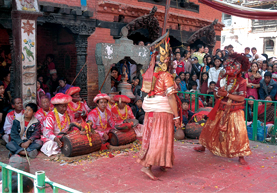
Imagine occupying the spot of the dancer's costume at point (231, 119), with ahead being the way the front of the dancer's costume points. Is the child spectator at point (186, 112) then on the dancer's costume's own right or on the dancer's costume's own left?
on the dancer's costume's own right

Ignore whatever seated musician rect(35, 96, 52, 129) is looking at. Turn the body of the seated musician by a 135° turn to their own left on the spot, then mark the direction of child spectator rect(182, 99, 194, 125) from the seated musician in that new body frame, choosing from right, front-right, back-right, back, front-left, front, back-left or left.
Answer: right

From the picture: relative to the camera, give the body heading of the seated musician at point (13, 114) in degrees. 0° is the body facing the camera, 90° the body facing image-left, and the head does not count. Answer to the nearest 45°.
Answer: approximately 315°

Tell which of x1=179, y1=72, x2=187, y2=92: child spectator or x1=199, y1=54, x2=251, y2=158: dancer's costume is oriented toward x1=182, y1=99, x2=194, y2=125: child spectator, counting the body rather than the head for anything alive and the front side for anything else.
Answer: x1=179, y1=72, x2=187, y2=92: child spectator

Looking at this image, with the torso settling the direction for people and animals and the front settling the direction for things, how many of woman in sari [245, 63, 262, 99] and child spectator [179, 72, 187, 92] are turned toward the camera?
2

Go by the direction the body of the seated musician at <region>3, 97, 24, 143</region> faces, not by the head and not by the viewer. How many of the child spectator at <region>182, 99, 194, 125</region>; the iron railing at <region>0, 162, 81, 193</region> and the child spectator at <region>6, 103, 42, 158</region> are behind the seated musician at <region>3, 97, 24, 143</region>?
0

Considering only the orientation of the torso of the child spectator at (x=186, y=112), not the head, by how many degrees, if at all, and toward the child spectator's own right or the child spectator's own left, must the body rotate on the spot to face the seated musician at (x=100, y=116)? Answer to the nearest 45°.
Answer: approximately 45° to the child spectator's own right

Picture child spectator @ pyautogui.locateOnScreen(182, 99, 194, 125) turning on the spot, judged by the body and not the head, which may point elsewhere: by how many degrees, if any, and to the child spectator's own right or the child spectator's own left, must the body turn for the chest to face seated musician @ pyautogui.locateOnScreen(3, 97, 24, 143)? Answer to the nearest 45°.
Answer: approximately 45° to the child spectator's own right

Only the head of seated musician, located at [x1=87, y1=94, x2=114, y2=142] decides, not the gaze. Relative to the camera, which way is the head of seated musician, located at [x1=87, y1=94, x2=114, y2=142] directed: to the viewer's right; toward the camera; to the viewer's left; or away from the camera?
toward the camera

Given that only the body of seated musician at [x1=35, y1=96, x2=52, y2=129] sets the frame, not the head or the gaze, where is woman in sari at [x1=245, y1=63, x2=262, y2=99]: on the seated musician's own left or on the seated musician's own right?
on the seated musician's own left

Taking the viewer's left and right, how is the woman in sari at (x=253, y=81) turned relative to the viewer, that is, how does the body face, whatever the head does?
facing the viewer

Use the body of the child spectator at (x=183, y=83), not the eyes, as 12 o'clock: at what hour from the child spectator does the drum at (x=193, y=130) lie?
The drum is roughly at 12 o'clock from the child spectator.

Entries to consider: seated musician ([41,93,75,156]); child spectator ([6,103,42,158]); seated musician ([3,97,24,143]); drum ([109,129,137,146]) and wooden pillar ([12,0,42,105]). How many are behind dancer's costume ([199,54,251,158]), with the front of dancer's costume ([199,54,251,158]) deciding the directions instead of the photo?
0

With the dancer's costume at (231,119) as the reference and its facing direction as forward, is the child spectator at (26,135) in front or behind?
in front

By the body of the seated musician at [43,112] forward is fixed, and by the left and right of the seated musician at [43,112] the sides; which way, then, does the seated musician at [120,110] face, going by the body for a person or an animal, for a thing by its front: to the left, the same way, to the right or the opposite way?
the same way

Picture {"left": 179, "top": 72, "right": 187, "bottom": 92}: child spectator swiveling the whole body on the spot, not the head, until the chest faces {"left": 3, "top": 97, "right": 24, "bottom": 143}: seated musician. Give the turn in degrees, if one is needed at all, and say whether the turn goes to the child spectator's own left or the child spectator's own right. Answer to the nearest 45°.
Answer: approximately 45° to the child spectator's own right

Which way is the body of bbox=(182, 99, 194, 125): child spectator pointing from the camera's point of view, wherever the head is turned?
toward the camera
